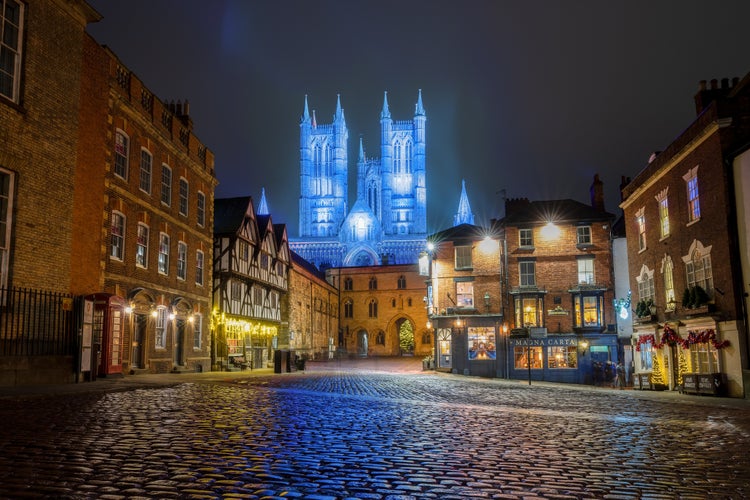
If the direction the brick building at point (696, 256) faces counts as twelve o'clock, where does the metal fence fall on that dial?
The metal fence is roughly at 12 o'clock from the brick building.

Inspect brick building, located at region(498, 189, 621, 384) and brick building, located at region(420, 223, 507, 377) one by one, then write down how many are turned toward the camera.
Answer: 2

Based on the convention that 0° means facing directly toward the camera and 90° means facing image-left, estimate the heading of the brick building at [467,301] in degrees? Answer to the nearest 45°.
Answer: approximately 0°

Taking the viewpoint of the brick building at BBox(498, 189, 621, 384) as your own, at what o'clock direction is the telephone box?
The telephone box is roughly at 1 o'clock from the brick building.

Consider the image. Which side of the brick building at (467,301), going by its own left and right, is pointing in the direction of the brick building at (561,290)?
left

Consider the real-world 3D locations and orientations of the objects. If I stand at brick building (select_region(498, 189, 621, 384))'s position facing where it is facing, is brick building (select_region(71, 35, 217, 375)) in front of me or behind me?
in front

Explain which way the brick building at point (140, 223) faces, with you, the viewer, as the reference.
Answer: facing the viewer and to the right of the viewer

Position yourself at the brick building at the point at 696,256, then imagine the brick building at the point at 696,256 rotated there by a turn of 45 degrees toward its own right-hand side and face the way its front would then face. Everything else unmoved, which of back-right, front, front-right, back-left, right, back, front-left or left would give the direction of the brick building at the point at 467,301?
front-right

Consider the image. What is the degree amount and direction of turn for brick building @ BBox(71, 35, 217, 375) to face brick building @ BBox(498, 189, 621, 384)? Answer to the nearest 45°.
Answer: approximately 45° to its left

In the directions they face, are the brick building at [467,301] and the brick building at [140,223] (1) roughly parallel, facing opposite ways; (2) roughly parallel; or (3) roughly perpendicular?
roughly perpendicular

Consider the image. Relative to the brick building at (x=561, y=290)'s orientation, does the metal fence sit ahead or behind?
ahead
